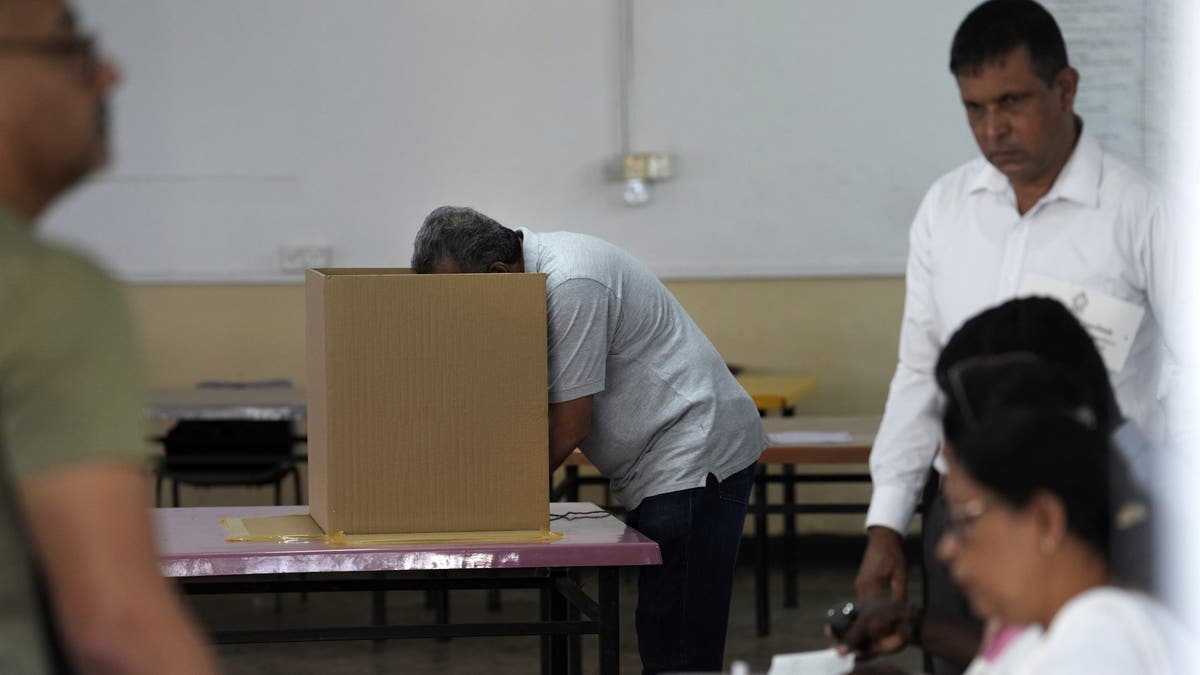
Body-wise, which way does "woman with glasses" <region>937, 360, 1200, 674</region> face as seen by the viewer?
to the viewer's left

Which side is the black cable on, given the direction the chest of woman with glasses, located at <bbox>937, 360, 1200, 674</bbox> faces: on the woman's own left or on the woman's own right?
on the woman's own right

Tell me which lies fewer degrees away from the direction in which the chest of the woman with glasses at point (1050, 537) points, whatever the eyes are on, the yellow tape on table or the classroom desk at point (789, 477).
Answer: the yellow tape on table

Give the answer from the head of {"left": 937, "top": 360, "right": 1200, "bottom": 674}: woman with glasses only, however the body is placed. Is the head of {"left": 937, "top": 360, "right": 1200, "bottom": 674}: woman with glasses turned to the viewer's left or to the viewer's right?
to the viewer's left

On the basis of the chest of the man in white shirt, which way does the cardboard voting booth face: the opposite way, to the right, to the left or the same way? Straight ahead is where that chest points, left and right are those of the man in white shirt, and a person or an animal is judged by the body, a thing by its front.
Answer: the opposite way

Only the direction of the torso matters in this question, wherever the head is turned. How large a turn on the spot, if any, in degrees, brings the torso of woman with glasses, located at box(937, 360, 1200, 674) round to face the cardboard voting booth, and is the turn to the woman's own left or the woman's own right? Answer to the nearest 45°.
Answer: approximately 45° to the woman's own right

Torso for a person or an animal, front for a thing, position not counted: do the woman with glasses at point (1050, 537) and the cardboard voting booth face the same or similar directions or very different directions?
very different directions

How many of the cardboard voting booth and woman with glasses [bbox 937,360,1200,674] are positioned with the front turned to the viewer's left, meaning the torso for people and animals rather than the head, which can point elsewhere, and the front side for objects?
1

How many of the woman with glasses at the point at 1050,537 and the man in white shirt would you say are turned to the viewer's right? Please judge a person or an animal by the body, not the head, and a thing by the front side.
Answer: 0

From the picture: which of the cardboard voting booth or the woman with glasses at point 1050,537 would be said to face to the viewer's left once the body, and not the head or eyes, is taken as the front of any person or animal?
the woman with glasses

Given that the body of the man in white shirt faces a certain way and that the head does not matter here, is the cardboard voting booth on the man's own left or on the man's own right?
on the man's own right

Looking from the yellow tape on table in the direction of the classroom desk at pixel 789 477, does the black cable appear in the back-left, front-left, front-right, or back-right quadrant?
front-right

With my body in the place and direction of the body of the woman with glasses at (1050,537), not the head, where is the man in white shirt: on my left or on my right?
on my right

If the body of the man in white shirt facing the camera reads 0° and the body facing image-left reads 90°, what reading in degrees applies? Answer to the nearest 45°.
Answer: approximately 45°
